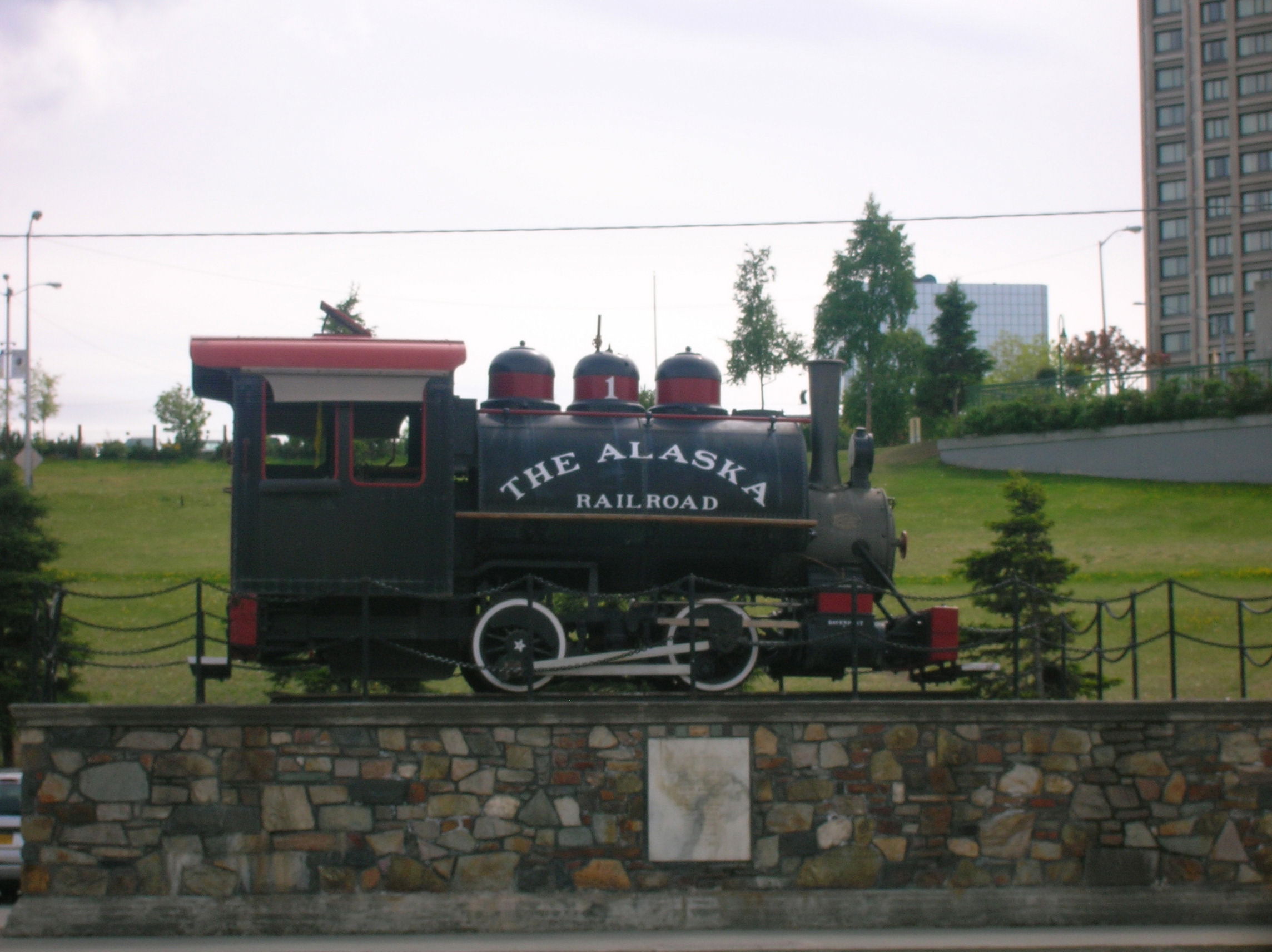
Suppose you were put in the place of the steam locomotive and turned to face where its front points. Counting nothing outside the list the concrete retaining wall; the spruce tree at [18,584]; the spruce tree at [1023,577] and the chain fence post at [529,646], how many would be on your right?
1

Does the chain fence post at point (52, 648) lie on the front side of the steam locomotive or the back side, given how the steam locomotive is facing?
on the back side

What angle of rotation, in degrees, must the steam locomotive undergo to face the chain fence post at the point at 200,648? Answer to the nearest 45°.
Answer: approximately 135° to its right

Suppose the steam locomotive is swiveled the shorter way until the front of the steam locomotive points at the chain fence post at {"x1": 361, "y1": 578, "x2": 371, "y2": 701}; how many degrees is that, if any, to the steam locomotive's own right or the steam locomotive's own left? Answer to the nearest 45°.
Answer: approximately 135° to the steam locomotive's own right

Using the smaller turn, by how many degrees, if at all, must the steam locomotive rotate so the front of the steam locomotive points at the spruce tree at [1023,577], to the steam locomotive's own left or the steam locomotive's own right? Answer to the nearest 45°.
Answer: approximately 45° to the steam locomotive's own left

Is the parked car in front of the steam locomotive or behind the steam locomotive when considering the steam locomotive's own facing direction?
behind

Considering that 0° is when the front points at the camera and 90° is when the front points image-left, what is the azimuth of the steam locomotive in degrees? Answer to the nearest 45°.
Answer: approximately 270°

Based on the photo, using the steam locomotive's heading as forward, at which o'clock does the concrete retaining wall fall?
The concrete retaining wall is roughly at 10 o'clock from the steam locomotive.

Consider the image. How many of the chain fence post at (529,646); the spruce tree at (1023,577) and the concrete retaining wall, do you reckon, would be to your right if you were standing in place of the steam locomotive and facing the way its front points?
1

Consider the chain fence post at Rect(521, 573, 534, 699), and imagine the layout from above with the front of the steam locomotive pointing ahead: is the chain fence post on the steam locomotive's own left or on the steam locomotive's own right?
on the steam locomotive's own right
